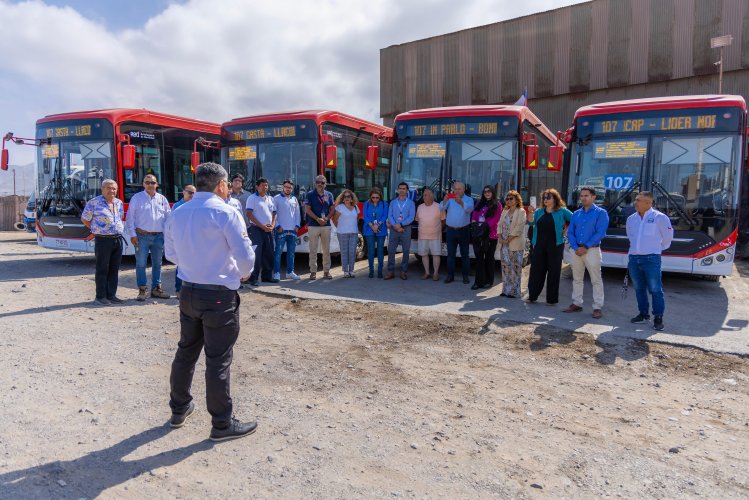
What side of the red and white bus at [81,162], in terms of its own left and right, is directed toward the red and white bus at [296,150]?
left

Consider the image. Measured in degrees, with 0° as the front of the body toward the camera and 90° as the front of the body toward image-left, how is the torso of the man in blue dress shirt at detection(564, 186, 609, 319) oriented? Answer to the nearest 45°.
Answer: approximately 45°

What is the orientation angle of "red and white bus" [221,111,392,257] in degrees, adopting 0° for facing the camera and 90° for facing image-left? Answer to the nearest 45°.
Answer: approximately 45°

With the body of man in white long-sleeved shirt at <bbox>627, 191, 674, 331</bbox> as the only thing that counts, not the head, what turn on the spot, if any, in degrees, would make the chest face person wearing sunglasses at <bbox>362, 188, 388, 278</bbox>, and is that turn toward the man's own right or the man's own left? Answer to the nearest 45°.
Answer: approximately 45° to the man's own right

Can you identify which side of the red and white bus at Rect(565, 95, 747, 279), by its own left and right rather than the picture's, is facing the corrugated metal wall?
back

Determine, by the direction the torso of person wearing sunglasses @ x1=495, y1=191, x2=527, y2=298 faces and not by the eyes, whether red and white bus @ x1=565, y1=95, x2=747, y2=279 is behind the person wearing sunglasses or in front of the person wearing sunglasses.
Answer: behind

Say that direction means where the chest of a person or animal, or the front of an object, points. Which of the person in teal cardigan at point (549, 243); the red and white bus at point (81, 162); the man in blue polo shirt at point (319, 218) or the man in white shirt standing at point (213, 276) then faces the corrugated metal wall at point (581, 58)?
the man in white shirt standing

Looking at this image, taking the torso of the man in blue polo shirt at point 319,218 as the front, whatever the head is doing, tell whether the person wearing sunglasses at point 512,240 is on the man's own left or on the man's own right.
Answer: on the man's own left

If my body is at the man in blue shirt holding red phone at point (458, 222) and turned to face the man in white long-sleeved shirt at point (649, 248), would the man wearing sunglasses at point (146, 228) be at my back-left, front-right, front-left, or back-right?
back-right

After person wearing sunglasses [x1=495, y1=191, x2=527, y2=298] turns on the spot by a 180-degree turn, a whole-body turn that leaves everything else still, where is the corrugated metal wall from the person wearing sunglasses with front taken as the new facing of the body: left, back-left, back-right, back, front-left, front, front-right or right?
front-left
